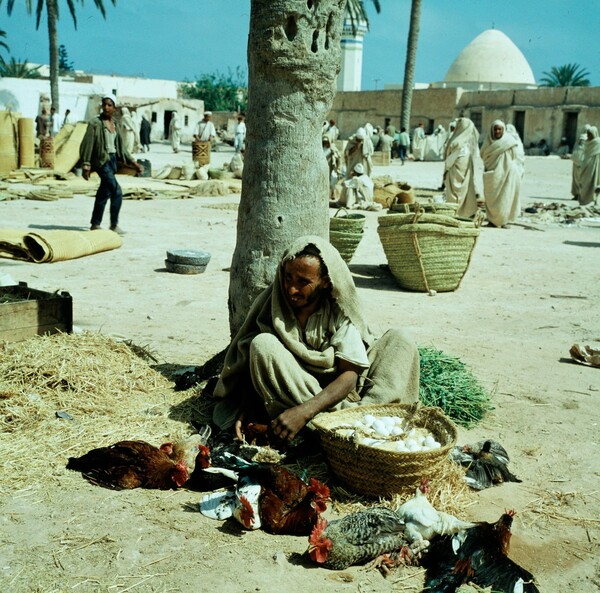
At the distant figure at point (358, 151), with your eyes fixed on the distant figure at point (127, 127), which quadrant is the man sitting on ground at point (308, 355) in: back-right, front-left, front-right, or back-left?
back-left

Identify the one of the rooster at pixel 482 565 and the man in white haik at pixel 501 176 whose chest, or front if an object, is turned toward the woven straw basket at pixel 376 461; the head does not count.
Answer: the man in white haik

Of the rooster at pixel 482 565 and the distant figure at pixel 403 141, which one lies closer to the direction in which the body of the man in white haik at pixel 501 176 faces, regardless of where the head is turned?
the rooster

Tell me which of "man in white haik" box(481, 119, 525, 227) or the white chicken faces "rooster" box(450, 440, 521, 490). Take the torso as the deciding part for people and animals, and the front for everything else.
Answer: the man in white haik

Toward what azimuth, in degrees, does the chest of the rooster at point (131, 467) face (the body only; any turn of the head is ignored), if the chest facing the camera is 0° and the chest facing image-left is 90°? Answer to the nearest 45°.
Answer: approximately 270°

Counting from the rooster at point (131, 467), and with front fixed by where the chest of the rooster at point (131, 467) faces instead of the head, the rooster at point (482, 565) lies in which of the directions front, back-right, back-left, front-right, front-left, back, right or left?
front-right

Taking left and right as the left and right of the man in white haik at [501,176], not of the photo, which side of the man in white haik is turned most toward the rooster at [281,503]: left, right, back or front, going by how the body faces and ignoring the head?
front

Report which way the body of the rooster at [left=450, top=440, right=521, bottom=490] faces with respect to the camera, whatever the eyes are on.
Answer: to the viewer's left

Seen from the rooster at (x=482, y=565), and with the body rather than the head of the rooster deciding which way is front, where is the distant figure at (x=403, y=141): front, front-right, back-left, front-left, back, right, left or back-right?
front-left

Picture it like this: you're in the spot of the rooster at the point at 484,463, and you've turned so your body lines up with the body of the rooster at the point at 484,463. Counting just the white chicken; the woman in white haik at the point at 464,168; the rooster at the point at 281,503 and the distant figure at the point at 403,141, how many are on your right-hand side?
2

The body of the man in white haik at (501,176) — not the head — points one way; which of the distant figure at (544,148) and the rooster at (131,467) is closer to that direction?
the rooster

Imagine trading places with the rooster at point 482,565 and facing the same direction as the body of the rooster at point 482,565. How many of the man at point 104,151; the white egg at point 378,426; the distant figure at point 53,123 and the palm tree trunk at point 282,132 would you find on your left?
4

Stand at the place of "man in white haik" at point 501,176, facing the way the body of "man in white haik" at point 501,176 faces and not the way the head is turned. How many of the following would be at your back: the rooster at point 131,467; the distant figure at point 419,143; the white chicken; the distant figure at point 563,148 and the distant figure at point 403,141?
3

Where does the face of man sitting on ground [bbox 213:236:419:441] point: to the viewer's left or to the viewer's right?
to the viewer's left
